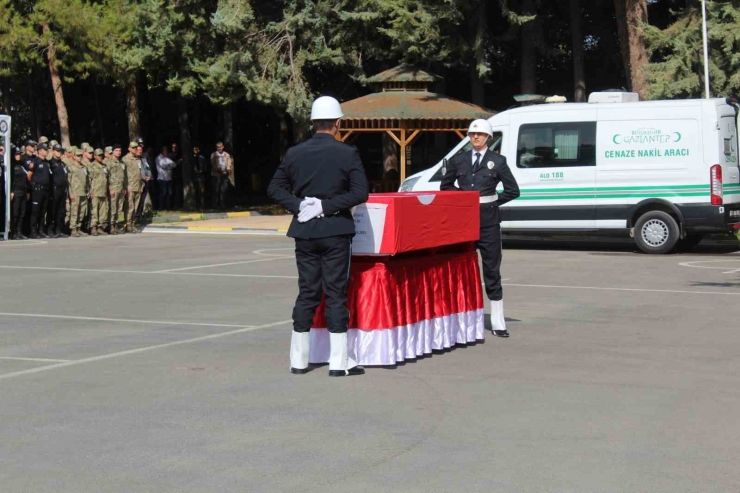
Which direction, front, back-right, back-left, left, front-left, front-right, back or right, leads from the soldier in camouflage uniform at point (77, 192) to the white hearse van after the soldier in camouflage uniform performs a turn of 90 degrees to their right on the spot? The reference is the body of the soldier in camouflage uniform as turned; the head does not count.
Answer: left

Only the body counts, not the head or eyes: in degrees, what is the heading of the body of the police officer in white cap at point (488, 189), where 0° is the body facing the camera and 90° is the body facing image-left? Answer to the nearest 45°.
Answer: approximately 0°

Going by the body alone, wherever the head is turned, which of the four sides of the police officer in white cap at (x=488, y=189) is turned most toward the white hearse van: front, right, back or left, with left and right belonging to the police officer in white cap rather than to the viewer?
back

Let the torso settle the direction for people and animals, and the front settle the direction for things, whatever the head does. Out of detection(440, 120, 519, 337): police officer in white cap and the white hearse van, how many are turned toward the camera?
1

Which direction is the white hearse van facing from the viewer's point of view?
to the viewer's left

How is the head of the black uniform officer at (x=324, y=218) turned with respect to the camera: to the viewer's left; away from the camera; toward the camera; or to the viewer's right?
away from the camera

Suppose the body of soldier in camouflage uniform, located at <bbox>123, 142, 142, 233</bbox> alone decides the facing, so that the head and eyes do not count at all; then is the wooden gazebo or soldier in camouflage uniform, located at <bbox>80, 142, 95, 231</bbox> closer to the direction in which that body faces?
the wooden gazebo

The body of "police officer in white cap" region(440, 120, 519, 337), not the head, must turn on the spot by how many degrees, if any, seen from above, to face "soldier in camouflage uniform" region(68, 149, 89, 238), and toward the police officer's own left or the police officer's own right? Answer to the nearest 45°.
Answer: approximately 135° to the police officer's own right

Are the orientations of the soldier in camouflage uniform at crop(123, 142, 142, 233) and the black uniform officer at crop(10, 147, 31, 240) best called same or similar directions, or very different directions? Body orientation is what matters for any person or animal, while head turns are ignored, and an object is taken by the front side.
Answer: same or similar directions

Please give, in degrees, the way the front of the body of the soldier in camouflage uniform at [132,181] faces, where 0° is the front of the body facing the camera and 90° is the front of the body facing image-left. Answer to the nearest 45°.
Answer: approximately 315°

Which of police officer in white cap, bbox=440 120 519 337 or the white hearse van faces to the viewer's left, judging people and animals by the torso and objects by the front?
the white hearse van

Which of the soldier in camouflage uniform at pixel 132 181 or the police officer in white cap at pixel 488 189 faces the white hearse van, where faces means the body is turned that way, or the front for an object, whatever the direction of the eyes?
the soldier in camouflage uniform

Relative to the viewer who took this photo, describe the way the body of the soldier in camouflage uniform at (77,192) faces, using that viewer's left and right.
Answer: facing the viewer and to the right of the viewer

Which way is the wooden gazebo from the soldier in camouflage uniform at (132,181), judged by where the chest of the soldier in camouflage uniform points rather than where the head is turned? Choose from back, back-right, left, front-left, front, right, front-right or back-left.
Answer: front-left
